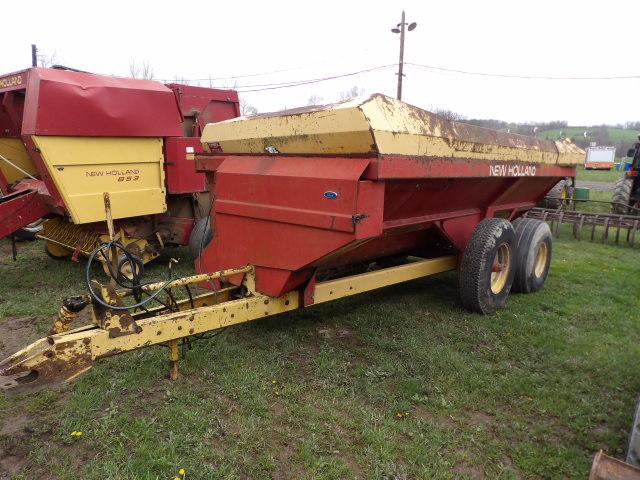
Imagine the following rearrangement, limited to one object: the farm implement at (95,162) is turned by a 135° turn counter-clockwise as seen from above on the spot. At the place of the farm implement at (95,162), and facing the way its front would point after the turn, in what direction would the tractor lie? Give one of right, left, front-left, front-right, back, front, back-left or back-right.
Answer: front

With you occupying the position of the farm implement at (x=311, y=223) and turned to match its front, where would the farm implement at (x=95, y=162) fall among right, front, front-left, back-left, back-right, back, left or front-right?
right

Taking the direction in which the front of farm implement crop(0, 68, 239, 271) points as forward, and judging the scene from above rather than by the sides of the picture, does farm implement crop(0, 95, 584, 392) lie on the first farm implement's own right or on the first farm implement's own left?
on the first farm implement's own left

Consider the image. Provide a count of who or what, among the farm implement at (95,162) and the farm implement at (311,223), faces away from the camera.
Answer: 0

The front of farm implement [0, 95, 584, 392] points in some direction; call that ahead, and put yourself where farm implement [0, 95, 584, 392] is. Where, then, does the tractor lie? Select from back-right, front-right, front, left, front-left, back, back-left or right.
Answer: back
